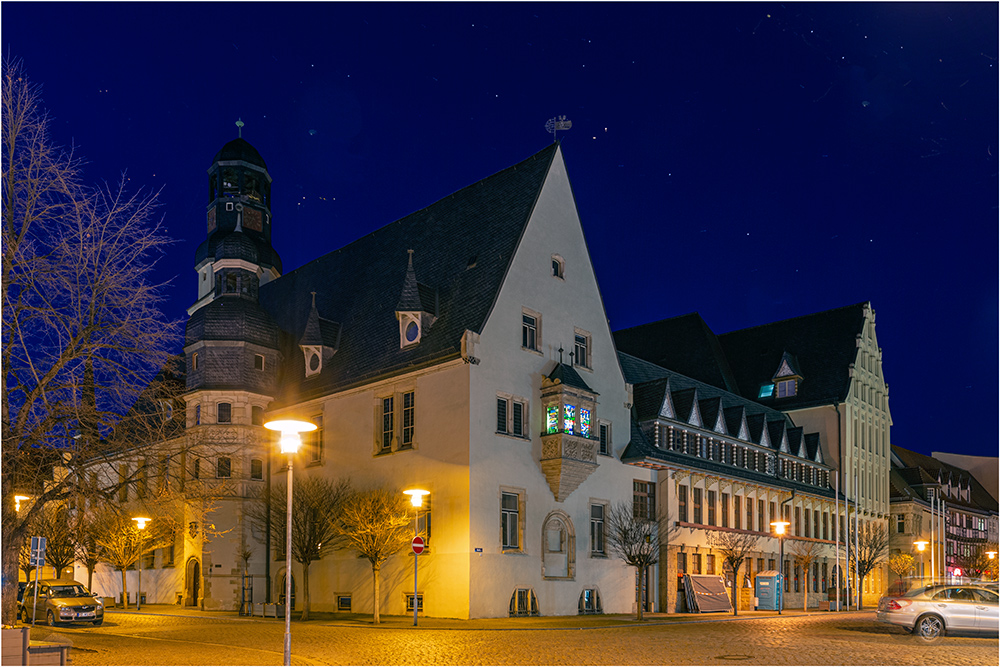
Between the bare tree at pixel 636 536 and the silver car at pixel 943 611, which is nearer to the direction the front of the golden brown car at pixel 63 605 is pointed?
the silver car

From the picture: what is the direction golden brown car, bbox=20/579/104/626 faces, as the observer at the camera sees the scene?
facing the viewer and to the right of the viewer

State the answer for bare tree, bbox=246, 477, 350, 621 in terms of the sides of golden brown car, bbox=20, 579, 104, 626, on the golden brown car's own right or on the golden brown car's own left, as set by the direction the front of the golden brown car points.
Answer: on the golden brown car's own left

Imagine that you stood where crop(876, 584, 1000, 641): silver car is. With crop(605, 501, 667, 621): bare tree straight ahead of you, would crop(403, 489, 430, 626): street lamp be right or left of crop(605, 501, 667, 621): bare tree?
left

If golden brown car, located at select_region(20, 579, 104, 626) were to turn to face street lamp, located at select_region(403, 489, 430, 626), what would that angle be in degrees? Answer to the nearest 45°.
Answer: approximately 45° to its left
